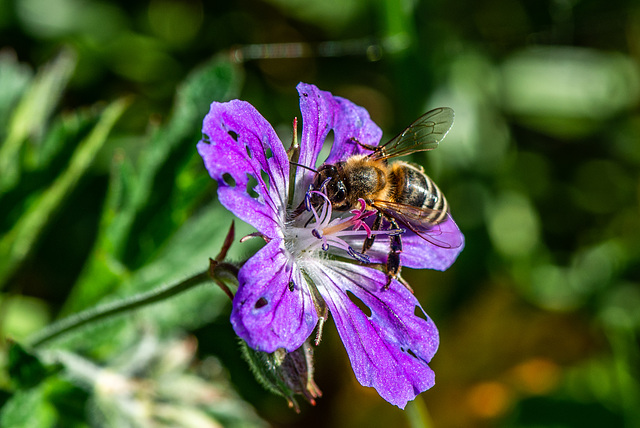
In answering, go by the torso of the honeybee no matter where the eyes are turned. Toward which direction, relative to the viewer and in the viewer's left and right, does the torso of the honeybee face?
facing to the left of the viewer

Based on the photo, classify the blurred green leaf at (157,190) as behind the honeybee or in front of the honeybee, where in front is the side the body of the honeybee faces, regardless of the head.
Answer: in front

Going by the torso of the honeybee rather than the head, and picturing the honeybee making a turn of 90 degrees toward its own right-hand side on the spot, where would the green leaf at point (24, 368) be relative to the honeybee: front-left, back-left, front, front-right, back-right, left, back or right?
left

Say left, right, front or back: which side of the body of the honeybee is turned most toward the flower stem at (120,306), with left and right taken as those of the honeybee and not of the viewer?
front

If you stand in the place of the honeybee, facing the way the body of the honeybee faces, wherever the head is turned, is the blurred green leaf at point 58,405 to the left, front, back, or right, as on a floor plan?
front

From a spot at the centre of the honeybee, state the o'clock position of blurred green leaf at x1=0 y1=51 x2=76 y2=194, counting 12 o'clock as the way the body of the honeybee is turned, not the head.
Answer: The blurred green leaf is roughly at 1 o'clock from the honeybee.
